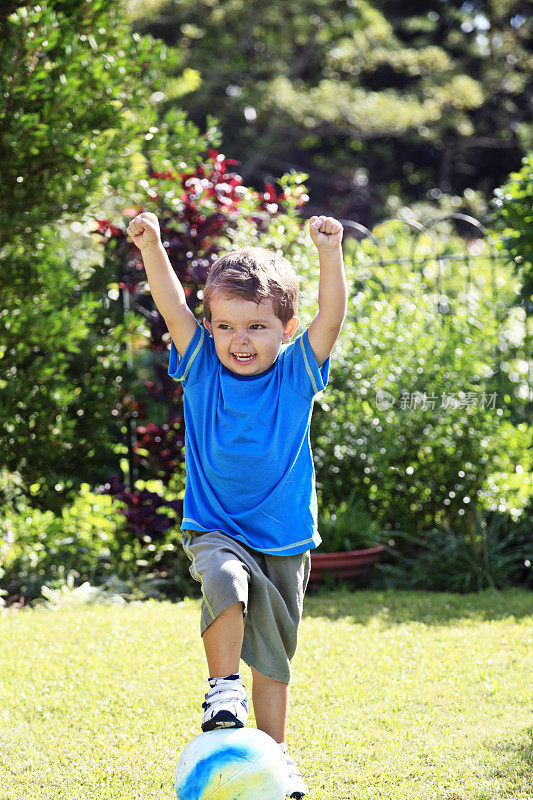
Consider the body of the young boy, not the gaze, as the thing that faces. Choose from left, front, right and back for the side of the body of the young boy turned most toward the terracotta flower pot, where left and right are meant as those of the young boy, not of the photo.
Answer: back

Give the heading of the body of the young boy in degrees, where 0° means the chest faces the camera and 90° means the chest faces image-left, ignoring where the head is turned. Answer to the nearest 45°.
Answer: approximately 0°
